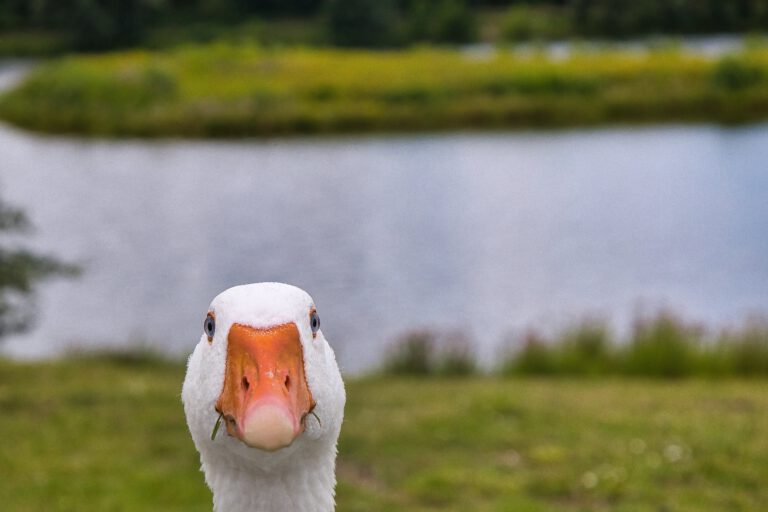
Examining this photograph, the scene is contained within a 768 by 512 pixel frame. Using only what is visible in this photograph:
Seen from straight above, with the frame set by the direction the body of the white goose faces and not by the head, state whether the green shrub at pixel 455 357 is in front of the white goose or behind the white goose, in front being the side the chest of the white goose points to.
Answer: behind

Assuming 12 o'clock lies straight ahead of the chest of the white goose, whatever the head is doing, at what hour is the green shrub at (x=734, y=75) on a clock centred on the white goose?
The green shrub is roughly at 7 o'clock from the white goose.

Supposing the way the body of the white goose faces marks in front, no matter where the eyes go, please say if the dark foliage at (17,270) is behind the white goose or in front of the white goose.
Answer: behind

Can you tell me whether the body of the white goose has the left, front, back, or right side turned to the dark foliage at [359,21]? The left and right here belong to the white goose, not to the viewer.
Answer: back

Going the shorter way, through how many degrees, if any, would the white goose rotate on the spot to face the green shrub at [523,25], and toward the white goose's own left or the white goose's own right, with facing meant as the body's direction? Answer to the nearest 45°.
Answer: approximately 180°

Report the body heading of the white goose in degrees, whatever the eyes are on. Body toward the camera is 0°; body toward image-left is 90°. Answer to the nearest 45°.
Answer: approximately 0°

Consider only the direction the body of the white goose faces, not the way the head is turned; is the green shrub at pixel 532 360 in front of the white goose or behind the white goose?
behind

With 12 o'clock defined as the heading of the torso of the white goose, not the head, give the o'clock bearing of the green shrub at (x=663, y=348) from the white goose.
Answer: The green shrub is roughly at 7 o'clock from the white goose.
